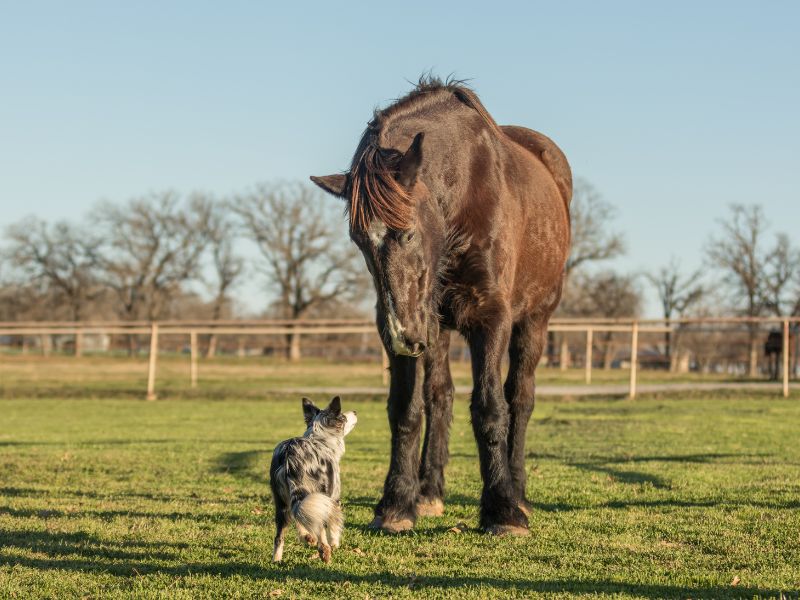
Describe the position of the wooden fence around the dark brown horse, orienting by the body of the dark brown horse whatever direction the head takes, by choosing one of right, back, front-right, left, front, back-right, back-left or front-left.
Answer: back-right

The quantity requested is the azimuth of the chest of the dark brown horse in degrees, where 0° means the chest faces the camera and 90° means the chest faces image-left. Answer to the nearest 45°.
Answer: approximately 45°
